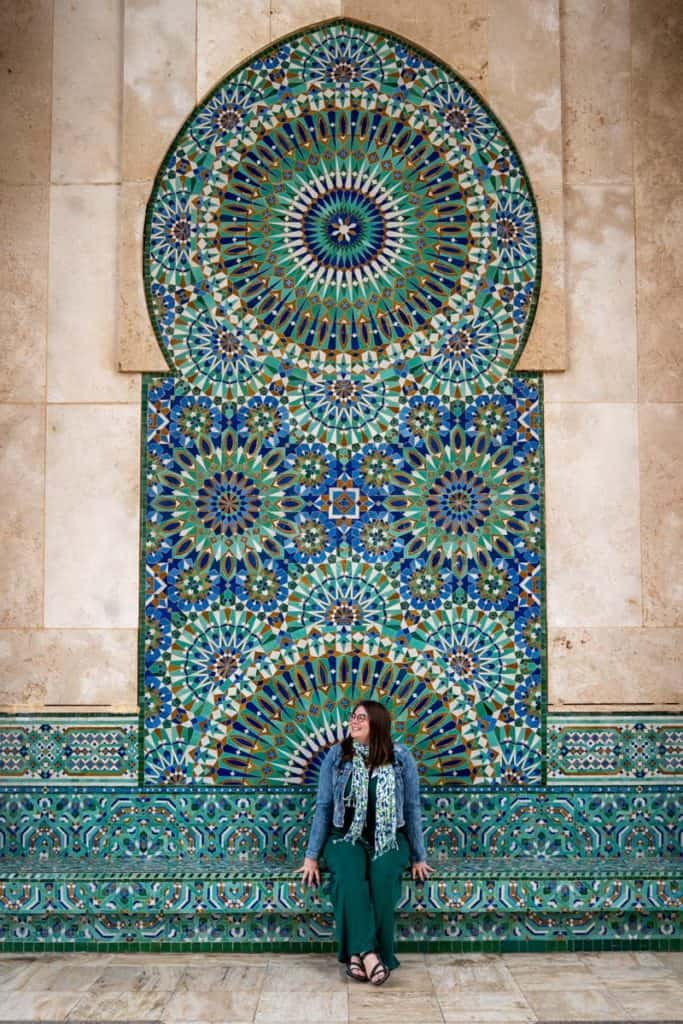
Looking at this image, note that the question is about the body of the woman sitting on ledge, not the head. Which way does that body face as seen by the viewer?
toward the camera

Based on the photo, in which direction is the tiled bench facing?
toward the camera
